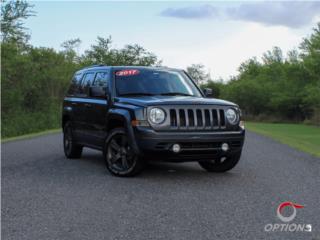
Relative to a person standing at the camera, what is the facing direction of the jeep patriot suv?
facing the viewer and to the right of the viewer
